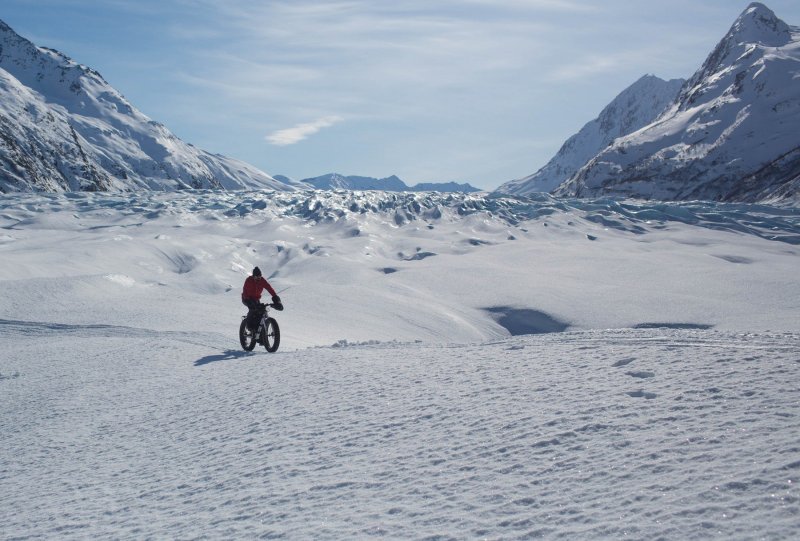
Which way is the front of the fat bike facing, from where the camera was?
facing the viewer and to the right of the viewer

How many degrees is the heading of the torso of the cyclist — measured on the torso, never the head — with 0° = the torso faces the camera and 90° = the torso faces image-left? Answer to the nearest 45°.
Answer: approximately 315°
